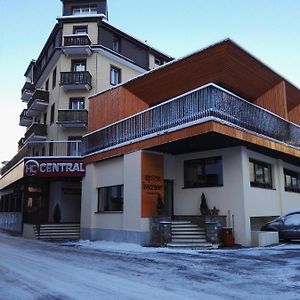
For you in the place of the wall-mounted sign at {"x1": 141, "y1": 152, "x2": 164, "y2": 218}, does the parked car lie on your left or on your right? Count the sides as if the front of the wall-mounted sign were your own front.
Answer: on your left

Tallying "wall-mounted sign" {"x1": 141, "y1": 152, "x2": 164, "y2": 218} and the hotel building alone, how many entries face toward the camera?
2

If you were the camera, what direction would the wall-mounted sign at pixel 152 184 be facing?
facing the viewer

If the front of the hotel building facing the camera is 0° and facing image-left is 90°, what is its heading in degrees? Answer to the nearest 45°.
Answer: approximately 0°

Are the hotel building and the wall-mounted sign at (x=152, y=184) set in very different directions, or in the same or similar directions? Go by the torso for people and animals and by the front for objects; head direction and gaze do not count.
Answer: same or similar directions

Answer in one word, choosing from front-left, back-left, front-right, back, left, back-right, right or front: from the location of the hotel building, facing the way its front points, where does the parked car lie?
front-left
